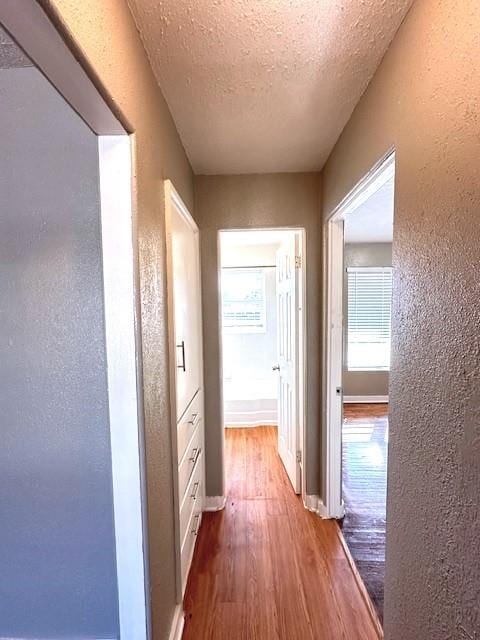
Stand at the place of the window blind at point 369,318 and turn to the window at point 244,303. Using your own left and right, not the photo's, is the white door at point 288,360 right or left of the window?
left

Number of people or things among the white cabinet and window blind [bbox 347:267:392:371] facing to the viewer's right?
1

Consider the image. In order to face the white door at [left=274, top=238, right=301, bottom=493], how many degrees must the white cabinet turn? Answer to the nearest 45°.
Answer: approximately 45° to its left

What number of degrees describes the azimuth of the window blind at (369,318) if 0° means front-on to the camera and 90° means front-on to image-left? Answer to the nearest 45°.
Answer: approximately 0°

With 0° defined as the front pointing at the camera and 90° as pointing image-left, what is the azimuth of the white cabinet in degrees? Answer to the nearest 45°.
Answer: approximately 270°

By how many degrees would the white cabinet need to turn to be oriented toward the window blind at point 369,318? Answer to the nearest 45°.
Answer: approximately 45° to its left

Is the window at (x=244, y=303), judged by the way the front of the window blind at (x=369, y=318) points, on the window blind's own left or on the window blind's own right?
on the window blind's own right
